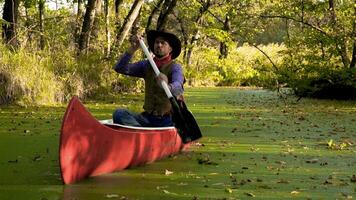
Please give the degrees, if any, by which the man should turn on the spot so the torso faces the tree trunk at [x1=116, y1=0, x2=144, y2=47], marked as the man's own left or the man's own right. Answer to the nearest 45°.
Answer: approximately 135° to the man's own right

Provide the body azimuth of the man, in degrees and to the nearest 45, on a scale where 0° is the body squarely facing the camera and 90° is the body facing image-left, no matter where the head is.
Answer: approximately 45°

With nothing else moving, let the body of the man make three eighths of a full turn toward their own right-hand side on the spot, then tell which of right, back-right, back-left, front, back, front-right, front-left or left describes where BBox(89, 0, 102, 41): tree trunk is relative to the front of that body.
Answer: front

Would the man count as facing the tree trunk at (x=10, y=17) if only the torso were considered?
no

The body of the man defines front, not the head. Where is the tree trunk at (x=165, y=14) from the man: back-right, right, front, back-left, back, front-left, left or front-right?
back-right

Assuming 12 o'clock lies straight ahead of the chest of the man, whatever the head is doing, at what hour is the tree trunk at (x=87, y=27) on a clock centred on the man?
The tree trunk is roughly at 4 o'clock from the man.

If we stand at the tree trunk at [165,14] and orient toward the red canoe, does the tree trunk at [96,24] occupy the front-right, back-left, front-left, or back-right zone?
front-right

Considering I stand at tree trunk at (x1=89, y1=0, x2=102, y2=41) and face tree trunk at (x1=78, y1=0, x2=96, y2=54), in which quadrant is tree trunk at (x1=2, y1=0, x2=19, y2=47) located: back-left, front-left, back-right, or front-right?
front-right
